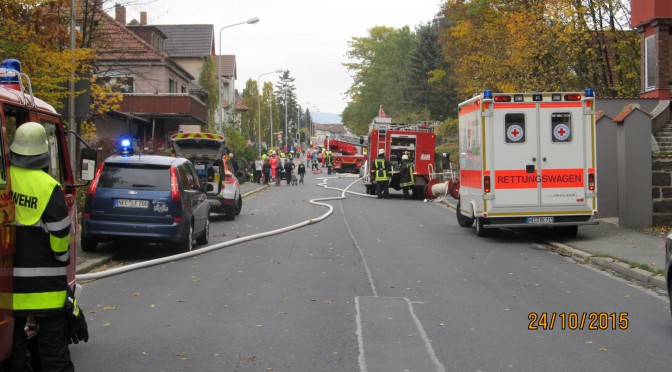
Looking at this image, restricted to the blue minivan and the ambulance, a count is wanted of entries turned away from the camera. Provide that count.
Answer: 2

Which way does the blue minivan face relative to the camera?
away from the camera

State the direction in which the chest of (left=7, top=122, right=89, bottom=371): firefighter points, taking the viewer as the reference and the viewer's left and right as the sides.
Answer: facing away from the viewer and to the right of the viewer

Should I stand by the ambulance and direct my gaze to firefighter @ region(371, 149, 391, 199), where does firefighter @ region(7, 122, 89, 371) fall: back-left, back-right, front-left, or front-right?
back-left

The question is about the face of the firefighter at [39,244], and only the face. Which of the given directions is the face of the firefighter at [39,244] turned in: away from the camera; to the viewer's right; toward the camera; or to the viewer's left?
away from the camera

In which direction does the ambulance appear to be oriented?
away from the camera

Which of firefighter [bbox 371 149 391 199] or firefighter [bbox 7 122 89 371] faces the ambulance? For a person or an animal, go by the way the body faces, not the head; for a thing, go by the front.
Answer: firefighter [bbox 7 122 89 371]

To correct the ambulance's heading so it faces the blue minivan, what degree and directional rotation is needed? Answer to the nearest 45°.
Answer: approximately 135° to its left

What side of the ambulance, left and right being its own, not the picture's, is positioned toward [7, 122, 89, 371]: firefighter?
back

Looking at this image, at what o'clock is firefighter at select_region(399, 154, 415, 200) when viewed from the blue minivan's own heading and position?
The firefighter is roughly at 1 o'clock from the blue minivan.
